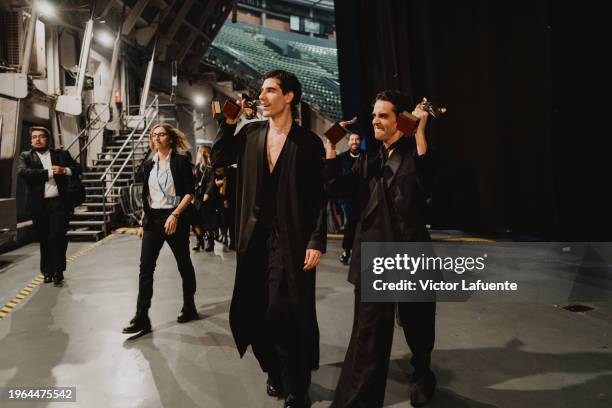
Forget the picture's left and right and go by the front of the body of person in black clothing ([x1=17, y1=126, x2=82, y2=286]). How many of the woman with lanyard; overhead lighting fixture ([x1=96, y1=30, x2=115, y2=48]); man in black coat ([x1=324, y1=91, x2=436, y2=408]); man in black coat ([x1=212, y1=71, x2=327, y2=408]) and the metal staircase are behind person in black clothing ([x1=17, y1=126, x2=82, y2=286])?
2

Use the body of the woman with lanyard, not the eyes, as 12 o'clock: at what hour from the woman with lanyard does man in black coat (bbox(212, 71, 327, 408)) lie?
The man in black coat is roughly at 10 o'clock from the woman with lanyard.

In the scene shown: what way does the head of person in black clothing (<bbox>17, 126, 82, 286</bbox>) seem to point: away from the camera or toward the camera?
toward the camera

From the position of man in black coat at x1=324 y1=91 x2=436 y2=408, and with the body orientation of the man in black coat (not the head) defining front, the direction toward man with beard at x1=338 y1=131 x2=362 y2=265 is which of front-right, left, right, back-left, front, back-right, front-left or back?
back-right

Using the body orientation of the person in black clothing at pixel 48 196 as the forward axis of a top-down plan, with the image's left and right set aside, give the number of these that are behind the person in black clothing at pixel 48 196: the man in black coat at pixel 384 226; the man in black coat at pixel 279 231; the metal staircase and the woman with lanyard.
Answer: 1

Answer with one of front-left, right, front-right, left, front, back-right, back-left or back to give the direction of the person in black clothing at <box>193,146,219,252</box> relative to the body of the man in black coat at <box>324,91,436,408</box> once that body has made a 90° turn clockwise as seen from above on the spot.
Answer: front

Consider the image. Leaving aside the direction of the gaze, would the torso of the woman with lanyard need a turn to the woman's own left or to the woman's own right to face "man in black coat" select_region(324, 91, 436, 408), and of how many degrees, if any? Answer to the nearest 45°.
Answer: approximately 90° to the woman's own left

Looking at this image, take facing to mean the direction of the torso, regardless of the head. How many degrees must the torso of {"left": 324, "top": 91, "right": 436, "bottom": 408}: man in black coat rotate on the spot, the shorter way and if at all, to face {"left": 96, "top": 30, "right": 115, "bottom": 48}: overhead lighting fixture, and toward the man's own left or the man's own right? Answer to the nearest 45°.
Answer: approximately 90° to the man's own right

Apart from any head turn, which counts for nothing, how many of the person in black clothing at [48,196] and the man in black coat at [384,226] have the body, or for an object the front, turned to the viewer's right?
0

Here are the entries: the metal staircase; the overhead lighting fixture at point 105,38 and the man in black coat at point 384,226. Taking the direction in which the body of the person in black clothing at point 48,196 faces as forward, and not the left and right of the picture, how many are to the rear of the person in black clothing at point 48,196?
2

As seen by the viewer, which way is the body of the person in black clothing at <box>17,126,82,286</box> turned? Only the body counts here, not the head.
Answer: toward the camera

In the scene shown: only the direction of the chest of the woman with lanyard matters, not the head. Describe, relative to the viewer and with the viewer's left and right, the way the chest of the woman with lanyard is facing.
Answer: facing the viewer and to the left of the viewer

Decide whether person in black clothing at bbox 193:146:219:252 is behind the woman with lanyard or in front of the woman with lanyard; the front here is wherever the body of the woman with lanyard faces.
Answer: behind

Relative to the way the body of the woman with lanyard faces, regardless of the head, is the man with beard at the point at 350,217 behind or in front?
behind

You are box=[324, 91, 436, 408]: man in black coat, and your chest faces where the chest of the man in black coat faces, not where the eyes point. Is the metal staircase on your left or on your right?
on your right
